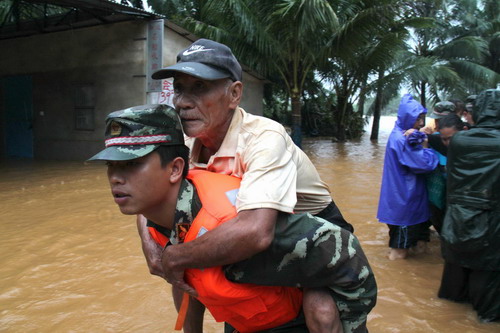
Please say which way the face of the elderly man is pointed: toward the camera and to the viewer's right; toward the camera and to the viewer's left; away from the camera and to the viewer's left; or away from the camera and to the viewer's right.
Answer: toward the camera and to the viewer's left

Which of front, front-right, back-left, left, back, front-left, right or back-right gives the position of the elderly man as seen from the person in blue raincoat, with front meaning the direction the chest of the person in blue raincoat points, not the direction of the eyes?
right

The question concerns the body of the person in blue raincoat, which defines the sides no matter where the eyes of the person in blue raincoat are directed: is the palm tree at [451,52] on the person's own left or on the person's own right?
on the person's own left
